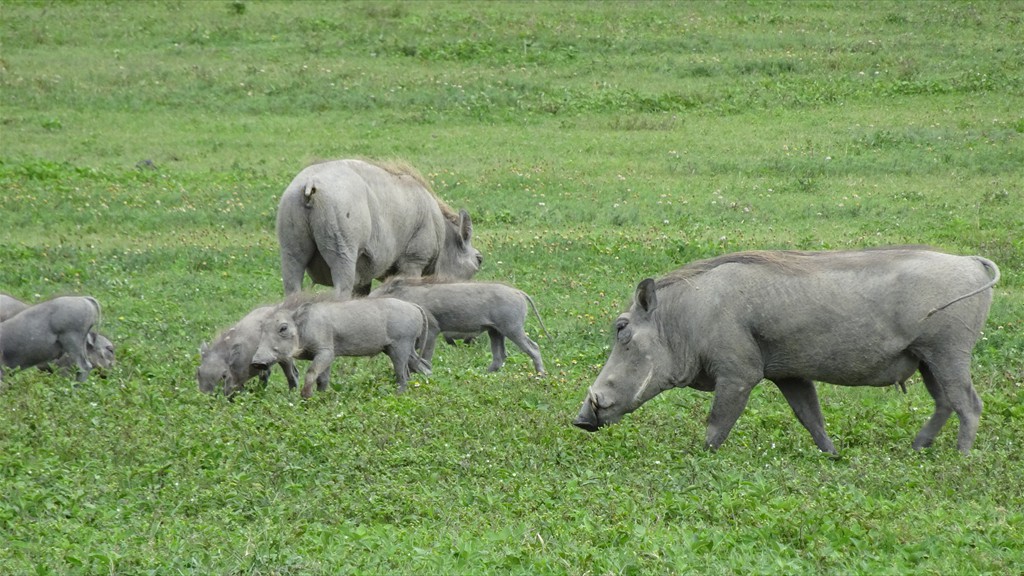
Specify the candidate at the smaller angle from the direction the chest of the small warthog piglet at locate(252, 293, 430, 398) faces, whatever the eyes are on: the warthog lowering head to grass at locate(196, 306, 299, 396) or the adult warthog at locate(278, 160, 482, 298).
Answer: the warthog lowering head to grass

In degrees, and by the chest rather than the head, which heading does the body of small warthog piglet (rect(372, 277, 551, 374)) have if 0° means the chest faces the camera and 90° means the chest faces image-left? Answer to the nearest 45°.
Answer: approximately 90°

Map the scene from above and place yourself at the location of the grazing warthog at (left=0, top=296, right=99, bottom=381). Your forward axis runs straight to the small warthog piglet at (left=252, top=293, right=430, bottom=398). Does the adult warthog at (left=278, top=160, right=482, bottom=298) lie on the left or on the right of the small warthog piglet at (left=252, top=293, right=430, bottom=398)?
left

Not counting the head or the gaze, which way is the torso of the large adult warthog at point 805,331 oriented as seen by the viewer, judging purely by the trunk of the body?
to the viewer's left

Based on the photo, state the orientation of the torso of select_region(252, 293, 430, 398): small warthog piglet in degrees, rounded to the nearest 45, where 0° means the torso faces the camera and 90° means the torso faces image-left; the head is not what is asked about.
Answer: approximately 90°
